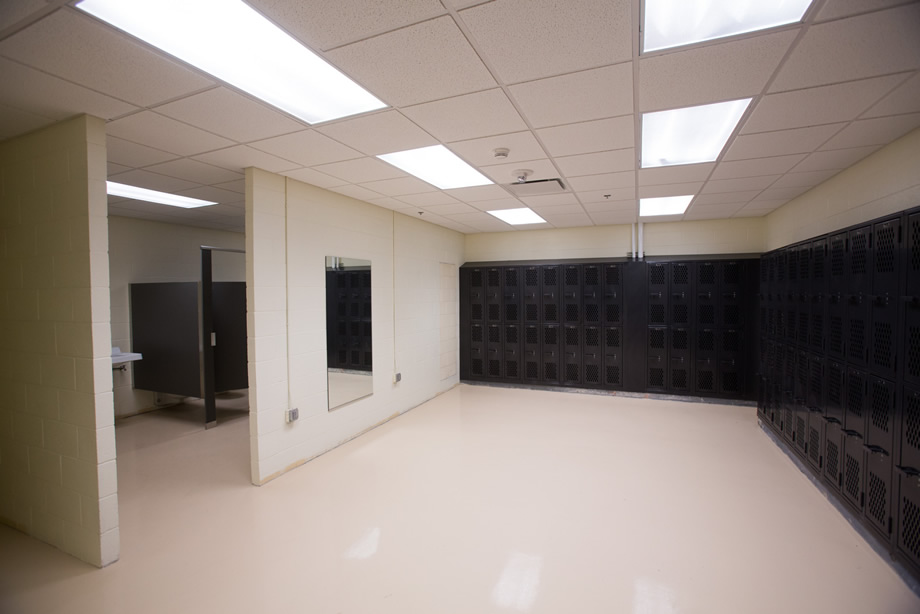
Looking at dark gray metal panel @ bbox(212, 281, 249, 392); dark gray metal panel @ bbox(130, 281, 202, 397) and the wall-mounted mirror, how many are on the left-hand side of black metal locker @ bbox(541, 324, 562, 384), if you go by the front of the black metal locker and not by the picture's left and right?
0

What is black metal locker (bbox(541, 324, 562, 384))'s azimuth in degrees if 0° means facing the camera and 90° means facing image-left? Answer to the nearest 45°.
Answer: approximately 0°

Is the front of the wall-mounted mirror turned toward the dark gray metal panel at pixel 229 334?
no

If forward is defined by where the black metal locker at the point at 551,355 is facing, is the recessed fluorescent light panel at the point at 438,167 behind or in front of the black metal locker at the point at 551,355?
in front

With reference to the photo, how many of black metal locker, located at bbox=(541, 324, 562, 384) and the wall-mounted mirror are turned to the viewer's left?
0

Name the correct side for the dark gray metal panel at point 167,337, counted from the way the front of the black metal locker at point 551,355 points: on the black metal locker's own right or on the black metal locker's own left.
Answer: on the black metal locker's own right

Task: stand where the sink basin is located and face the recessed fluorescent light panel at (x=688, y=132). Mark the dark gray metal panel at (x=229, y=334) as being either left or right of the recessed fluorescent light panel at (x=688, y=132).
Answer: left

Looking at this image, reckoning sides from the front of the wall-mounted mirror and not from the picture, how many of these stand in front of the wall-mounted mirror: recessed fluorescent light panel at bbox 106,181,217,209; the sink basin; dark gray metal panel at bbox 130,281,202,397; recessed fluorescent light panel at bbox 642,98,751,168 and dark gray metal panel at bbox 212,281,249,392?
1

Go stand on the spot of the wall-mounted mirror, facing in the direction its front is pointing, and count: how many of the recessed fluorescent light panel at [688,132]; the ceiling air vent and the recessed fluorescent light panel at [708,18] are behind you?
0

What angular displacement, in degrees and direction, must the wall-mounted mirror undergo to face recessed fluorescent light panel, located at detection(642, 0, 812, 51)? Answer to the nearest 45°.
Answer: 0° — it already faces it

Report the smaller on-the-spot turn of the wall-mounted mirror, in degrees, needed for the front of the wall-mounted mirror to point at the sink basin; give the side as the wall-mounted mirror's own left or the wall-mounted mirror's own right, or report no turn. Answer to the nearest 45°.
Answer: approximately 135° to the wall-mounted mirror's own right

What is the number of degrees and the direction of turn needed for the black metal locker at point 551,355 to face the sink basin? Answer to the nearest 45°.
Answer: approximately 45° to its right

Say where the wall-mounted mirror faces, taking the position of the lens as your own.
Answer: facing the viewer and to the right of the viewer

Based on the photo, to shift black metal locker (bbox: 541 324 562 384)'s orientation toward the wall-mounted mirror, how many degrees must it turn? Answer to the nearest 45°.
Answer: approximately 45° to its right

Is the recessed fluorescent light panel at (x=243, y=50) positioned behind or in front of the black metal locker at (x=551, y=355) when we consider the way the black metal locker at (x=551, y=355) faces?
in front

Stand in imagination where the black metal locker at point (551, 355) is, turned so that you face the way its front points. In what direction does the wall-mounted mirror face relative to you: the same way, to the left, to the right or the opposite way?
to the left

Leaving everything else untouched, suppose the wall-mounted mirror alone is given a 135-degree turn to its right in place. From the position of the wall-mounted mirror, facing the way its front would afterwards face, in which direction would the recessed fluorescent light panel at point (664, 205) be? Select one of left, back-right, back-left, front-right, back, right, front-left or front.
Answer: back

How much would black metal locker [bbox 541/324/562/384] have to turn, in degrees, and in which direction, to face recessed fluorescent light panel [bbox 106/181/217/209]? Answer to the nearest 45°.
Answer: approximately 45° to its right
